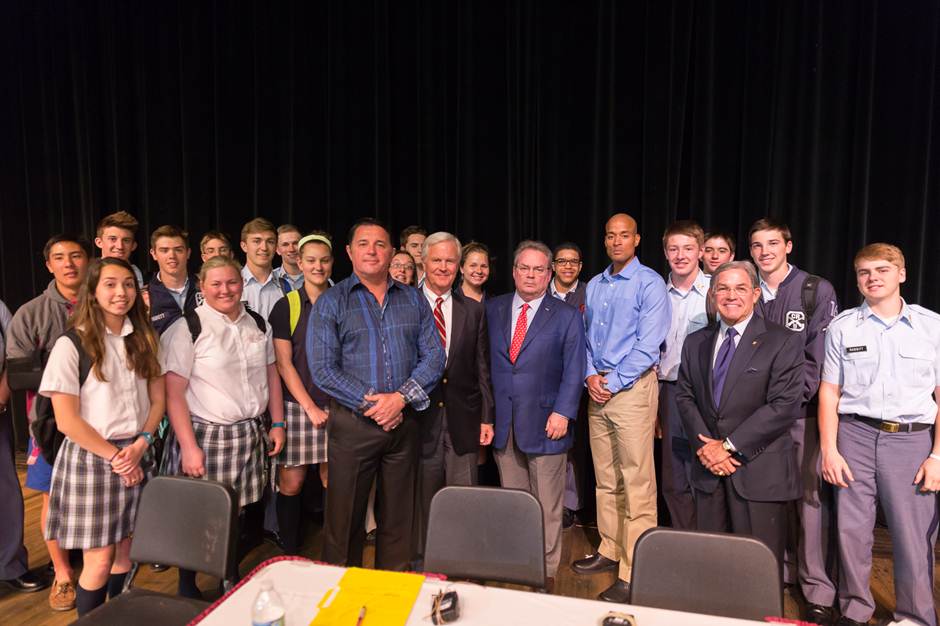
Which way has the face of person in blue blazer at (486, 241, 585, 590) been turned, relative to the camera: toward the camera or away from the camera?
toward the camera

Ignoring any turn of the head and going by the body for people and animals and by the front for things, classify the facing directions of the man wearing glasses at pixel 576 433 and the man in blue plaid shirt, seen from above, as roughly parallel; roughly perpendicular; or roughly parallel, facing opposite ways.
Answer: roughly parallel

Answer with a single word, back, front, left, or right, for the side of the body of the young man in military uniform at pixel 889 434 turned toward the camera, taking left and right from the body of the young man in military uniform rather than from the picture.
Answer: front

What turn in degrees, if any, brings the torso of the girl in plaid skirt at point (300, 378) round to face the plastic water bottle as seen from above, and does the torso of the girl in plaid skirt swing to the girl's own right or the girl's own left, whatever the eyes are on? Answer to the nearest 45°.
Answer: approximately 45° to the girl's own right

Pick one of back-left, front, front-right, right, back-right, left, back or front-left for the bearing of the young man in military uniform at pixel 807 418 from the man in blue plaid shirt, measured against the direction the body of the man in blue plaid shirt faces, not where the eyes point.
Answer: left

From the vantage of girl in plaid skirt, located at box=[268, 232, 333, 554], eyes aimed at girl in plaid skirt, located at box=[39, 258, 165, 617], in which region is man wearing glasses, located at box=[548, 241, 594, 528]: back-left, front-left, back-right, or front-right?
back-left

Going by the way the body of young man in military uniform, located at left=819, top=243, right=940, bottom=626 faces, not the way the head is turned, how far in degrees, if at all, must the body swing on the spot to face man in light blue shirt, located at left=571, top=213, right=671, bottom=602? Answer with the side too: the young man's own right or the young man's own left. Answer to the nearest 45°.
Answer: approximately 90° to the young man's own right

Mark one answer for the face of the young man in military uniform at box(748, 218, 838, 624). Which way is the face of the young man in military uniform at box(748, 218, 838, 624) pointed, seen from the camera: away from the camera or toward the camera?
toward the camera

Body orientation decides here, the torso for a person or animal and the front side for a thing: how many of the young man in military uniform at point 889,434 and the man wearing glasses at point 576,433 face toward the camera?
2

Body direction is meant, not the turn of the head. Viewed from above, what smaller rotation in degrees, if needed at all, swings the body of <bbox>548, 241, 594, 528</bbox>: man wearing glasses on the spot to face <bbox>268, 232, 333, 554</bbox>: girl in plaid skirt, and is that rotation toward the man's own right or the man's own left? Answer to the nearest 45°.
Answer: approximately 45° to the man's own right

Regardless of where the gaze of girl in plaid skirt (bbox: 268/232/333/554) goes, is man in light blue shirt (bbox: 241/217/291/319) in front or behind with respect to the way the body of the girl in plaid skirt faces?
behind

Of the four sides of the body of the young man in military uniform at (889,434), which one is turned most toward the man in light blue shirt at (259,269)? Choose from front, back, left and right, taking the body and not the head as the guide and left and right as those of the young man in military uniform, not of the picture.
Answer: right

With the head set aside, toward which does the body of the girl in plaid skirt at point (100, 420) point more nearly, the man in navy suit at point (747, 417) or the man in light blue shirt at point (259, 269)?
the man in navy suit

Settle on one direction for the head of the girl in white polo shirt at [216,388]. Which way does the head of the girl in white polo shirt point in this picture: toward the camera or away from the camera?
toward the camera
